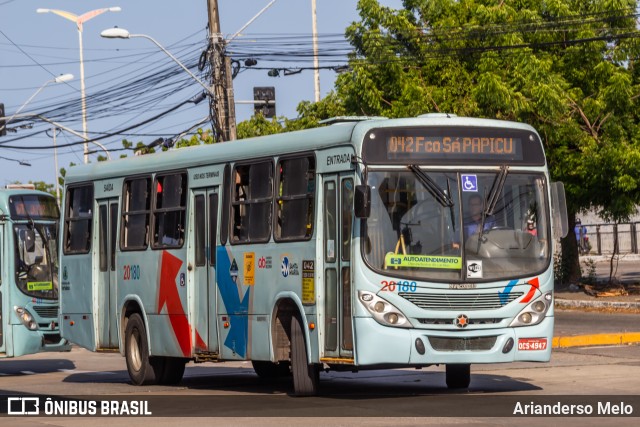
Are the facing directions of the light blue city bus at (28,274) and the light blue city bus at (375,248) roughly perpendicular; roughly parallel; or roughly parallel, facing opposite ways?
roughly parallel

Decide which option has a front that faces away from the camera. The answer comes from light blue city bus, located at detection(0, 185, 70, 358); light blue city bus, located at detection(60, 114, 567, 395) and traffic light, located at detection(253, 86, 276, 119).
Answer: the traffic light

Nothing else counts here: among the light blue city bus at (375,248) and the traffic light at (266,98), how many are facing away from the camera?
1

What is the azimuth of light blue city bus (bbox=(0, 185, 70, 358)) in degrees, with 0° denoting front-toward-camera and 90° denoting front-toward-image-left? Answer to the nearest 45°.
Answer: approximately 315°

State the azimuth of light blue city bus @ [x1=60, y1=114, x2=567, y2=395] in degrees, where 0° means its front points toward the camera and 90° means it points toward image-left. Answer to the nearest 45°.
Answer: approximately 315°

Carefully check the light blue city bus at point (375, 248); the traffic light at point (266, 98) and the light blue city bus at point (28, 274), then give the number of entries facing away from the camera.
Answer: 1

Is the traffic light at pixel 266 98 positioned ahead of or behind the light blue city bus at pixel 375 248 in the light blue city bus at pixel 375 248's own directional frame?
behind

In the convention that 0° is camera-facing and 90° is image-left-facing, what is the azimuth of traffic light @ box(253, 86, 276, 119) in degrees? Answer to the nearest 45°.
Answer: approximately 180°

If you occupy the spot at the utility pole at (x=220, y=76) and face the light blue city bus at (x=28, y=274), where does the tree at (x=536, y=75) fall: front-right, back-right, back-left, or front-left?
back-left

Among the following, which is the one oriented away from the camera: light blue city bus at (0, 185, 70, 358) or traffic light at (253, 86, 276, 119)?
the traffic light

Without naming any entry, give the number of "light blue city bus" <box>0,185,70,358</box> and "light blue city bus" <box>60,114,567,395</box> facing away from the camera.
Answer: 0

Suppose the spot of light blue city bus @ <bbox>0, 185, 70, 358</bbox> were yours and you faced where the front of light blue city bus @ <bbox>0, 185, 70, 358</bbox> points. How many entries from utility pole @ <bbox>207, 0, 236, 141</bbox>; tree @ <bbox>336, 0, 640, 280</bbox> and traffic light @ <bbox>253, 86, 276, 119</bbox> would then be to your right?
0

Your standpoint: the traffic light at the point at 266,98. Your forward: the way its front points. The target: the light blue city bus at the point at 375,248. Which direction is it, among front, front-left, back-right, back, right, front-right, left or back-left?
back

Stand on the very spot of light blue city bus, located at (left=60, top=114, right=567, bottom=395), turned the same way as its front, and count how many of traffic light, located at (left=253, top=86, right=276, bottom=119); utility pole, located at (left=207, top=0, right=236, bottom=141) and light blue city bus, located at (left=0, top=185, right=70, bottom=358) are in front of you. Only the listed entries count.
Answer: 0
